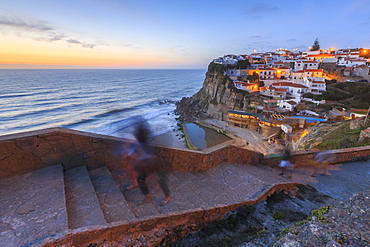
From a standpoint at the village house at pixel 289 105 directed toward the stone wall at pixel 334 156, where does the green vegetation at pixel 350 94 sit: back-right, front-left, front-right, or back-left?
back-left
